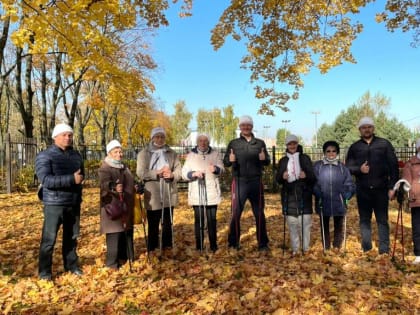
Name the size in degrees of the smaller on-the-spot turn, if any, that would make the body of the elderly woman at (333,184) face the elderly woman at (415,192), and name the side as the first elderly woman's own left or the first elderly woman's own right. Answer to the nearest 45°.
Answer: approximately 90° to the first elderly woman's own left

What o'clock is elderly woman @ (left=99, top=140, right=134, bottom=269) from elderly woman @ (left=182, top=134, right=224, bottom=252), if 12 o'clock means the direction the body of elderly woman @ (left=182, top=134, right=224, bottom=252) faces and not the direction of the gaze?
elderly woman @ (left=99, top=140, right=134, bottom=269) is roughly at 2 o'clock from elderly woman @ (left=182, top=134, right=224, bottom=252).

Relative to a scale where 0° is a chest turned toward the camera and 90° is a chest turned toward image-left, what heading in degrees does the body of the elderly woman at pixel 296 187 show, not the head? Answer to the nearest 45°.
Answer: approximately 0°

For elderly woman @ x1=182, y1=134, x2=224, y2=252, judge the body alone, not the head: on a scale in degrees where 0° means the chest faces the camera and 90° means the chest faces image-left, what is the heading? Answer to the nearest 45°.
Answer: approximately 0°

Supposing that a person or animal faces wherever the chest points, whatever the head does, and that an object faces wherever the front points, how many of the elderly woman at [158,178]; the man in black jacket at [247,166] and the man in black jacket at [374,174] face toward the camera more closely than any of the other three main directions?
3

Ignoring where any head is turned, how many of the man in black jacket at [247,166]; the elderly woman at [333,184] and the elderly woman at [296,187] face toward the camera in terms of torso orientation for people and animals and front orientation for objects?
3

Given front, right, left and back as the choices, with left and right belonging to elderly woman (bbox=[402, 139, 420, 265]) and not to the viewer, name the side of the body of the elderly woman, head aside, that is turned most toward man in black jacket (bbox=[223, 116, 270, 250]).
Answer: right

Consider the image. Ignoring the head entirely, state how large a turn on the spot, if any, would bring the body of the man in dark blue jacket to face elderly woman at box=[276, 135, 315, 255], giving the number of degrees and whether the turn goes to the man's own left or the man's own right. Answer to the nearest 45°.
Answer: approximately 45° to the man's own left

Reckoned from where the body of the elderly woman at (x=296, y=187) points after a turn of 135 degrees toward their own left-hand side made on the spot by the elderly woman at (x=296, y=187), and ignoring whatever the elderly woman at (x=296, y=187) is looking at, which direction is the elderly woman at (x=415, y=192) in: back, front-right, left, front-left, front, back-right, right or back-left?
front-right
